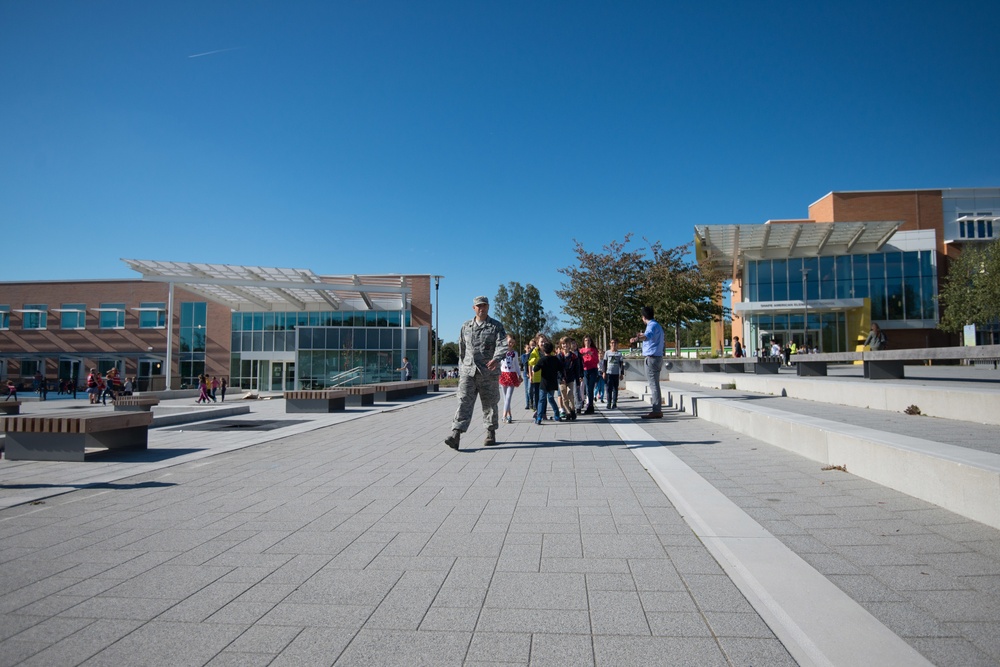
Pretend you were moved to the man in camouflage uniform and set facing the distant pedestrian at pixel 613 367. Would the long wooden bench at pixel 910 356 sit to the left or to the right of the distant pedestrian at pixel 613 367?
right

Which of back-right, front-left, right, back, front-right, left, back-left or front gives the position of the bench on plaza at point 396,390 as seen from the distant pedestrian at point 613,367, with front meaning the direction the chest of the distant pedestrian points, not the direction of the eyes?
back-right

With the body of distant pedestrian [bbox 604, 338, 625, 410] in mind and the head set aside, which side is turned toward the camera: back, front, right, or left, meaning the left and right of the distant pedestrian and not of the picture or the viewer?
front

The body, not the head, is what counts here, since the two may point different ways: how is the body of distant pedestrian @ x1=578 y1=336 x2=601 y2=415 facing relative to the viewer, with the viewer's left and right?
facing the viewer

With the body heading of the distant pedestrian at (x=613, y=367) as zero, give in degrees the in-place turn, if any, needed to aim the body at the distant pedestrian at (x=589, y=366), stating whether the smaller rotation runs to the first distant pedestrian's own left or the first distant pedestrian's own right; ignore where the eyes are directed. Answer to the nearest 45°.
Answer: approximately 45° to the first distant pedestrian's own right

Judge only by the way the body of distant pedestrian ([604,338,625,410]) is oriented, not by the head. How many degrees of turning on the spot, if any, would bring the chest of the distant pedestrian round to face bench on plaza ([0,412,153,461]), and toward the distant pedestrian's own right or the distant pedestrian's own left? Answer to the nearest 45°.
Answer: approximately 45° to the distant pedestrian's own right

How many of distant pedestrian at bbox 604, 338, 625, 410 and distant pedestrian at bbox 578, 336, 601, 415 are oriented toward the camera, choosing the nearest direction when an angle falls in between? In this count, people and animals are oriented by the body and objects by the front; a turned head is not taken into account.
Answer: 2

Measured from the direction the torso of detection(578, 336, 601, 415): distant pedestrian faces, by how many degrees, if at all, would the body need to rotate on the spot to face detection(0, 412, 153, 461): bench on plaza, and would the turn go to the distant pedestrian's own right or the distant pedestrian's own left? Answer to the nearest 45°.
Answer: approximately 45° to the distant pedestrian's own right

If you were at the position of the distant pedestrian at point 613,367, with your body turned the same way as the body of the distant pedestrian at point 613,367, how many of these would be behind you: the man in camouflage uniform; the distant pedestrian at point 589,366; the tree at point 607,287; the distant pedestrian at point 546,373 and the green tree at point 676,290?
2

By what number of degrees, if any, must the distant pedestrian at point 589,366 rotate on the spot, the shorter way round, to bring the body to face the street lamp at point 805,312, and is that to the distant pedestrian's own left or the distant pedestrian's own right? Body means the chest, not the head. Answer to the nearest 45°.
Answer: approximately 135° to the distant pedestrian's own left

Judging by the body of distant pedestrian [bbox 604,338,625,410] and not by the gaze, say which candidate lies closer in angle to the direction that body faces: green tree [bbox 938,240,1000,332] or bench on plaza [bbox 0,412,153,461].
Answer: the bench on plaza

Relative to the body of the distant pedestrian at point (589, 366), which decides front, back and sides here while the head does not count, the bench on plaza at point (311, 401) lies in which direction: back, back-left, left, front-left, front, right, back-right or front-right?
right

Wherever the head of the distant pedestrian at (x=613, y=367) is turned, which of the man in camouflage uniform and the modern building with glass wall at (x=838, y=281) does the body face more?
the man in camouflage uniform
